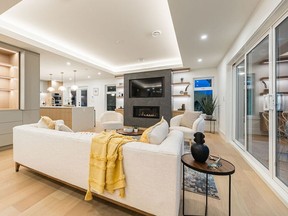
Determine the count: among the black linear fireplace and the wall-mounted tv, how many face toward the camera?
2

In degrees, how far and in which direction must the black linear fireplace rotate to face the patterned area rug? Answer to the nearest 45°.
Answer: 0° — it already faces it

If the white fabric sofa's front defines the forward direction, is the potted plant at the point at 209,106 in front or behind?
in front

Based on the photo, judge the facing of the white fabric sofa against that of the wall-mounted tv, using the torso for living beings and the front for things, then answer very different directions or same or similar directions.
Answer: very different directions

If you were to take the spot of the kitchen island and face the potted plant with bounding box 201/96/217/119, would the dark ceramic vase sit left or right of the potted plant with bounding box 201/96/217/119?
right

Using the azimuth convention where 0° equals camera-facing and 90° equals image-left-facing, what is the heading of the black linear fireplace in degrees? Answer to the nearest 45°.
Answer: approximately 0°

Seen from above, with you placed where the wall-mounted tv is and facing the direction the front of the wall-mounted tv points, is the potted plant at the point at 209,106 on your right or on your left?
on your left

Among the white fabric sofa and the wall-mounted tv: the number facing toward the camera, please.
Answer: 1

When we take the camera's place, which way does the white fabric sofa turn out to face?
facing away from the viewer and to the right of the viewer

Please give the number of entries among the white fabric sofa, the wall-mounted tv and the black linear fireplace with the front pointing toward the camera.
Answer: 2

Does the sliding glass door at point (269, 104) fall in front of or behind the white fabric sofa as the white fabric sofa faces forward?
in front

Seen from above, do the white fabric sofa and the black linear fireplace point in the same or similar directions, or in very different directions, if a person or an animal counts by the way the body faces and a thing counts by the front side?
very different directions

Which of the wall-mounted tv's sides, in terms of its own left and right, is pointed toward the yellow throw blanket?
front

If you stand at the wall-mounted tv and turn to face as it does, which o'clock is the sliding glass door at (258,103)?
The sliding glass door is roughly at 11 o'clock from the wall-mounted tv.
